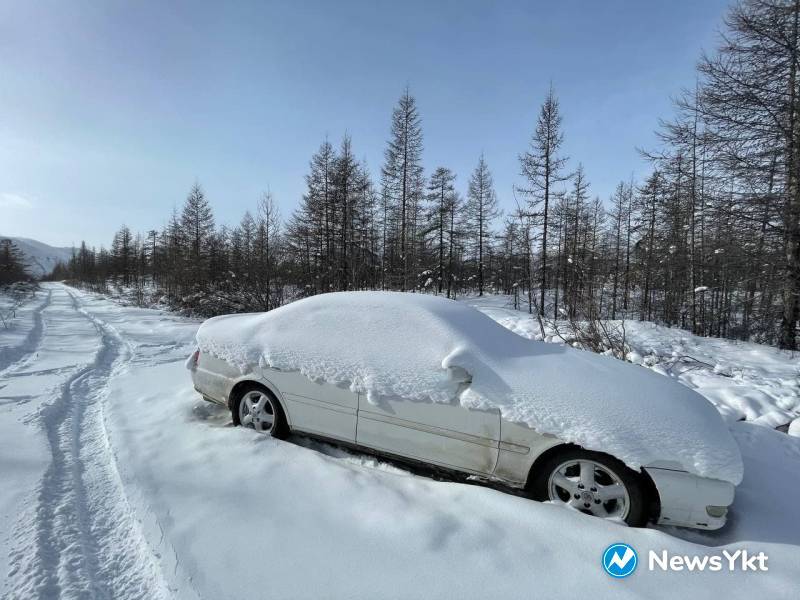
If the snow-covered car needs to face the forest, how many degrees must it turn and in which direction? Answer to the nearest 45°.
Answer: approximately 135° to its left

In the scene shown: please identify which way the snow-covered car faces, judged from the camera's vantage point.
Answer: facing the viewer and to the right of the viewer
